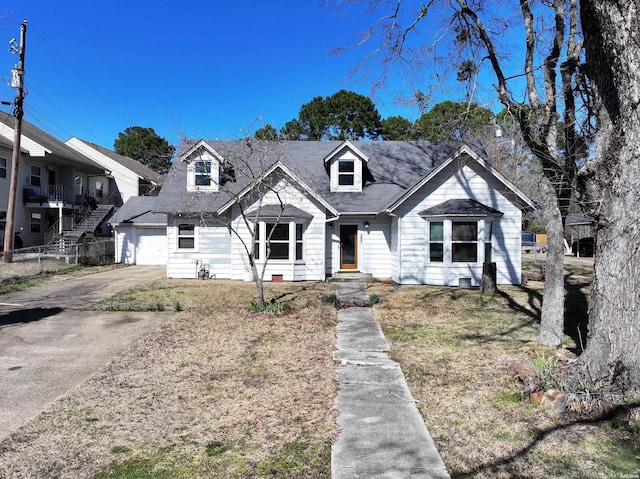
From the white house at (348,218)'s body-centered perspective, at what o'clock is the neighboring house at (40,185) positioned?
The neighboring house is roughly at 4 o'clock from the white house.

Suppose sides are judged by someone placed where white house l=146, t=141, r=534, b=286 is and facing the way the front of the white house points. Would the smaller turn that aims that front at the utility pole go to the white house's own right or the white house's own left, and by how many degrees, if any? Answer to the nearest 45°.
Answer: approximately 90° to the white house's own right

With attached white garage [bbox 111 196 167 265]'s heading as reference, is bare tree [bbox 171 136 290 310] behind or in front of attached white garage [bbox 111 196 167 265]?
in front

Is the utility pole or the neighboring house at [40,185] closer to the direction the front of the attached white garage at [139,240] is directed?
the utility pole

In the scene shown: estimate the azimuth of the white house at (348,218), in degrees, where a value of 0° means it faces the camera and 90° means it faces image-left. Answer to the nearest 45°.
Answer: approximately 0°
